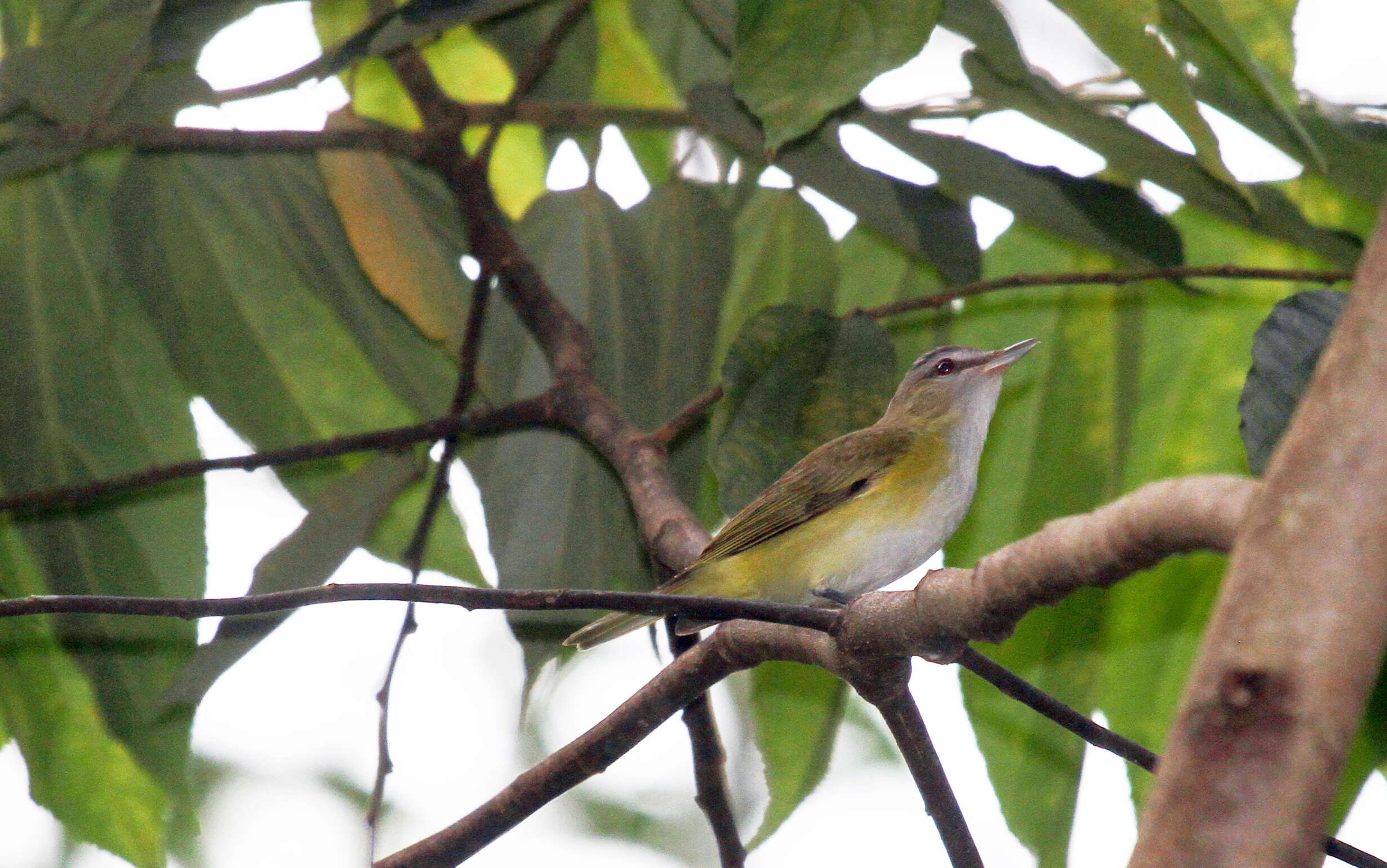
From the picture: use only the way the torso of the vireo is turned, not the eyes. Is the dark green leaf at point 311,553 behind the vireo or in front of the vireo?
behind

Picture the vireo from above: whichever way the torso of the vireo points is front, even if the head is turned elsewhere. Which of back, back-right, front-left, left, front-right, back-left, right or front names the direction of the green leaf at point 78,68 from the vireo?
back-right

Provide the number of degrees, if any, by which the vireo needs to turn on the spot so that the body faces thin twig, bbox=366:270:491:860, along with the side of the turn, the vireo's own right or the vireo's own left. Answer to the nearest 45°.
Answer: approximately 135° to the vireo's own right

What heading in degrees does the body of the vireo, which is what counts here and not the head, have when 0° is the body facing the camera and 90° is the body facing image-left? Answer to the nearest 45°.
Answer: approximately 270°
